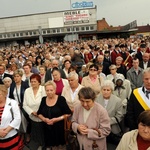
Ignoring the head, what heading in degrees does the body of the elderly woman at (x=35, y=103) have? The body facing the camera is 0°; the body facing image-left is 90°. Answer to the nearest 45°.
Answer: approximately 0°

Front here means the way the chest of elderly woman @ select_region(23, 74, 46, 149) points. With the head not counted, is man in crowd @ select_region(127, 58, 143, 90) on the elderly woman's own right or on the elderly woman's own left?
on the elderly woman's own left

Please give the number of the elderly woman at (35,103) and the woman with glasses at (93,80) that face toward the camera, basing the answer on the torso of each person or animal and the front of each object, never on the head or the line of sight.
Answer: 2

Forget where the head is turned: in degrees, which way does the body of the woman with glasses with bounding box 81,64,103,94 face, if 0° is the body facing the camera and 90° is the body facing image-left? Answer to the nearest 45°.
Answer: approximately 0°

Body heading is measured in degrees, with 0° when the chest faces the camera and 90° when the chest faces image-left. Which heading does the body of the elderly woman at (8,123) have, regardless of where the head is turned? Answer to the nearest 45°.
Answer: approximately 45°

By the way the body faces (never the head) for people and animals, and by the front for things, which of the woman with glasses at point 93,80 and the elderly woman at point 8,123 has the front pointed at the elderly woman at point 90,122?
the woman with glasses

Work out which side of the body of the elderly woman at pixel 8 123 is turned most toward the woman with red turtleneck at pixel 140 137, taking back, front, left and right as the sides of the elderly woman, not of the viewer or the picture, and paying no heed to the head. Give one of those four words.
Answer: left

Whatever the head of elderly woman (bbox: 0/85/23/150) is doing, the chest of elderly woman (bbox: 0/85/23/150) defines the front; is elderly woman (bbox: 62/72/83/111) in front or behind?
behind
